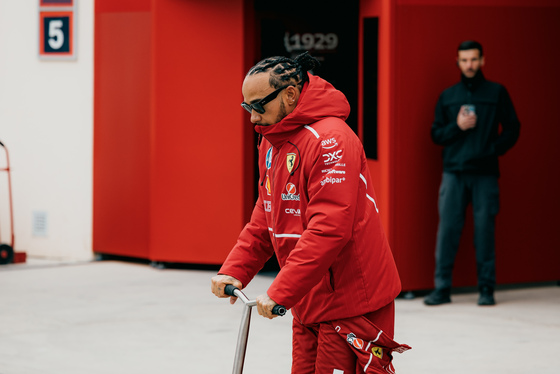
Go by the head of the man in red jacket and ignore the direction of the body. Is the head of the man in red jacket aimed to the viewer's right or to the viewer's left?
to the viewer's left

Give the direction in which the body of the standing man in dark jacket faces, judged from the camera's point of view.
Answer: toward the camera

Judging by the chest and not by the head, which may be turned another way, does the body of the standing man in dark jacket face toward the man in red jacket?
yes

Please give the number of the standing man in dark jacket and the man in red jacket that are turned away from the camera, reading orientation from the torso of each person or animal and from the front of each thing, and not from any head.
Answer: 0

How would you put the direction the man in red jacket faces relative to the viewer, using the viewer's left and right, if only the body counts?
facing the viewer and to the left of the viewer

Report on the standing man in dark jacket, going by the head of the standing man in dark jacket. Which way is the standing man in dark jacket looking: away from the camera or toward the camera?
toward the camera

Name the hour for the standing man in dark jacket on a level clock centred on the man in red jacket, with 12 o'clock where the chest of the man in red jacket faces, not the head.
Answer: The standing man in dark jacket is roughly at 5 o'clock from the man in red jacket.
